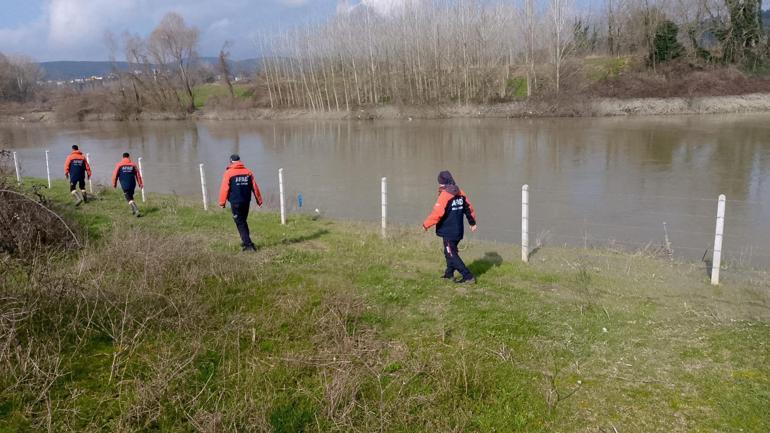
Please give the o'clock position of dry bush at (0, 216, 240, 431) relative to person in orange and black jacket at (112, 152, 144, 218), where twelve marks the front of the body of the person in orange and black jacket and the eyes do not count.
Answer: The dry bush is roughly at 6 o'clock from the person in orange and black jacket.

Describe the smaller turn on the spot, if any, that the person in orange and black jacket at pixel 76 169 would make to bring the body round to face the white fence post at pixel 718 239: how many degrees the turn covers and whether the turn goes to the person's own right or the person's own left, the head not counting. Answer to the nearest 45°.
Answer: approximately 135° to the person's own right

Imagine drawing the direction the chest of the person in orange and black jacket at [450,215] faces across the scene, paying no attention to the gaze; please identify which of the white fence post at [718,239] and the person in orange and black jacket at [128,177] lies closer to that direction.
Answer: the person in orange and black jacket

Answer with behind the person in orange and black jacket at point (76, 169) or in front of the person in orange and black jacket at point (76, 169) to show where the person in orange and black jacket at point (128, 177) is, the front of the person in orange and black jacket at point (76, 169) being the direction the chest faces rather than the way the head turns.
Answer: behind

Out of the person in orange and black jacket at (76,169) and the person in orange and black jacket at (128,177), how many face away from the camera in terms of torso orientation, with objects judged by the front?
2

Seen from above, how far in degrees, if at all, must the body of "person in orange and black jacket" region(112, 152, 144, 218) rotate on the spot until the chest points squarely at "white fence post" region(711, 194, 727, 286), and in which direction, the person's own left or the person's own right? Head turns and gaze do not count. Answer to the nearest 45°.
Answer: approximately 135° to the person's own right

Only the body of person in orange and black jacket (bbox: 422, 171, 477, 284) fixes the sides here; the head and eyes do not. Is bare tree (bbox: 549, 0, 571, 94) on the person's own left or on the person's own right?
on the person's own right

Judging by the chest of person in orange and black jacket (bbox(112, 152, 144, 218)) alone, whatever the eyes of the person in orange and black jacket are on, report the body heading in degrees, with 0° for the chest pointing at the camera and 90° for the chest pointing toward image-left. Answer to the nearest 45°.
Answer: approximately 180°

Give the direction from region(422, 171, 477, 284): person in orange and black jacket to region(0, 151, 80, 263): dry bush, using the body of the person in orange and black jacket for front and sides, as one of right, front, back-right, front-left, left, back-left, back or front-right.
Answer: front-left

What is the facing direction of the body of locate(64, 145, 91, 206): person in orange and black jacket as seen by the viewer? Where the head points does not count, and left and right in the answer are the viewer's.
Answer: facing away from the viewer

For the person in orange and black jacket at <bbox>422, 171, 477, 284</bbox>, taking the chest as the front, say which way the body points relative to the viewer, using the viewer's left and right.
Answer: facing away from the viewer and to the left of the viewer
